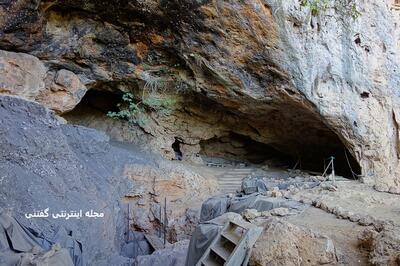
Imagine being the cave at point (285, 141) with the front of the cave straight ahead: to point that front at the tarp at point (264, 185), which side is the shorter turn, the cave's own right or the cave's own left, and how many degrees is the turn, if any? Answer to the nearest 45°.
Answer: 0° — it already faces it

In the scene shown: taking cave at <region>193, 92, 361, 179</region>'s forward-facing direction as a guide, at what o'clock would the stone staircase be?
The stone staircase is roughly at 1 o'clock from the cave.

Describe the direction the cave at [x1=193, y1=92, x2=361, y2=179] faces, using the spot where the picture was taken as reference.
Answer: facing the viewer

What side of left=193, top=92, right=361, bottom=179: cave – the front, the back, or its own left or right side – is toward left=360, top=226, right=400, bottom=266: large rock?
front

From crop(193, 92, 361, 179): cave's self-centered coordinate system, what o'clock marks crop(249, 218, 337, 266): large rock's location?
The large rock is roughly at 12 o'clock from the cave.

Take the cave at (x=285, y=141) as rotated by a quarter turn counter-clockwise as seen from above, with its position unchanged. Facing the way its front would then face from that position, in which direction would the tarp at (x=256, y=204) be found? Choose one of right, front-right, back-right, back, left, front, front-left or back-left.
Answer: right

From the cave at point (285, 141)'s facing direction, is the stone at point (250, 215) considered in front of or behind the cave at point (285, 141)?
in front

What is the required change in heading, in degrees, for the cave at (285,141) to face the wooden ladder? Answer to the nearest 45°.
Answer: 0° — it already faces it

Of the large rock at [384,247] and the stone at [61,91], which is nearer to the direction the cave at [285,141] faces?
the large rock

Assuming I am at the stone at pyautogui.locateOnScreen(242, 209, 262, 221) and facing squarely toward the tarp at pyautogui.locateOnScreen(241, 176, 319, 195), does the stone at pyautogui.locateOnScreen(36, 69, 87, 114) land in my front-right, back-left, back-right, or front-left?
front-left

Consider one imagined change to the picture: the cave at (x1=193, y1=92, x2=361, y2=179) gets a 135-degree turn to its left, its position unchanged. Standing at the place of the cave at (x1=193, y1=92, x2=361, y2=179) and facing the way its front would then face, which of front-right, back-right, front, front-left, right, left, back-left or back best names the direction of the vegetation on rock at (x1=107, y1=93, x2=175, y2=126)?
back

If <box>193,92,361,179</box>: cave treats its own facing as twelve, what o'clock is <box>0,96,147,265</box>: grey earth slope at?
The grey earth slope is roughly at 1 o'clock from the cave.

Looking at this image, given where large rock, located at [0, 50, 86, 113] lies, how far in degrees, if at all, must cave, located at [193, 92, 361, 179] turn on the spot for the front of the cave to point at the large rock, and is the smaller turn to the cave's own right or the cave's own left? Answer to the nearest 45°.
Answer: approximately 45° to the cave's own right

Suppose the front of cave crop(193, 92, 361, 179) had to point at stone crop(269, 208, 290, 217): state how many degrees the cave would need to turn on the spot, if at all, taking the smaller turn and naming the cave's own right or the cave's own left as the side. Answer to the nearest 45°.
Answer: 0° — it already faces it
